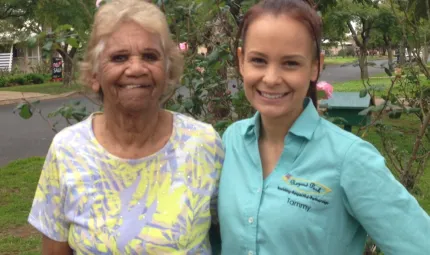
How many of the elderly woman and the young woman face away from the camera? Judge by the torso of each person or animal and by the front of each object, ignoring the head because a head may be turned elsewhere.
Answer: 0

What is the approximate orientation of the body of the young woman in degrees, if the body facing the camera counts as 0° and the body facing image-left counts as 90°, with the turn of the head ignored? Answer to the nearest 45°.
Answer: approximately 45°

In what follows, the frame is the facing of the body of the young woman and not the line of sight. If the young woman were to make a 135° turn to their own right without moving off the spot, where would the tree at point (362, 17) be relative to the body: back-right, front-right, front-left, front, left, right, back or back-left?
front

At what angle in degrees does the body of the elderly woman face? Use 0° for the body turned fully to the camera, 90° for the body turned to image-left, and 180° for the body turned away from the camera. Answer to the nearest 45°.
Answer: approximately 0°

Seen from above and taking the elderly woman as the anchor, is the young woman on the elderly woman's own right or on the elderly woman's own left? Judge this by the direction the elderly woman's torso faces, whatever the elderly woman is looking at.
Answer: on the elderly woman's own left

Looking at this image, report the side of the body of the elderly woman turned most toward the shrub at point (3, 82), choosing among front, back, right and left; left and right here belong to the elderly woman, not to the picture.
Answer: back

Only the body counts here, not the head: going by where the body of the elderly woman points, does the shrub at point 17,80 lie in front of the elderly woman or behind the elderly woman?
behind

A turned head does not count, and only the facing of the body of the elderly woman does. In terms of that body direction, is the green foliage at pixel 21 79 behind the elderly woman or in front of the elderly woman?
behind

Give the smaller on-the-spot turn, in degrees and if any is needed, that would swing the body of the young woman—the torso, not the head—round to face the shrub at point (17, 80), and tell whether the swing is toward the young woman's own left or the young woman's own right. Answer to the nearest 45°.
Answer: approximately 90° to the young woman's own right

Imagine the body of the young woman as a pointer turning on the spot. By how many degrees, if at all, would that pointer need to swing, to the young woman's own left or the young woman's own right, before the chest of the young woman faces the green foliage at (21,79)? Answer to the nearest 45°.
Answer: approximately 90° to the young woman's own right
